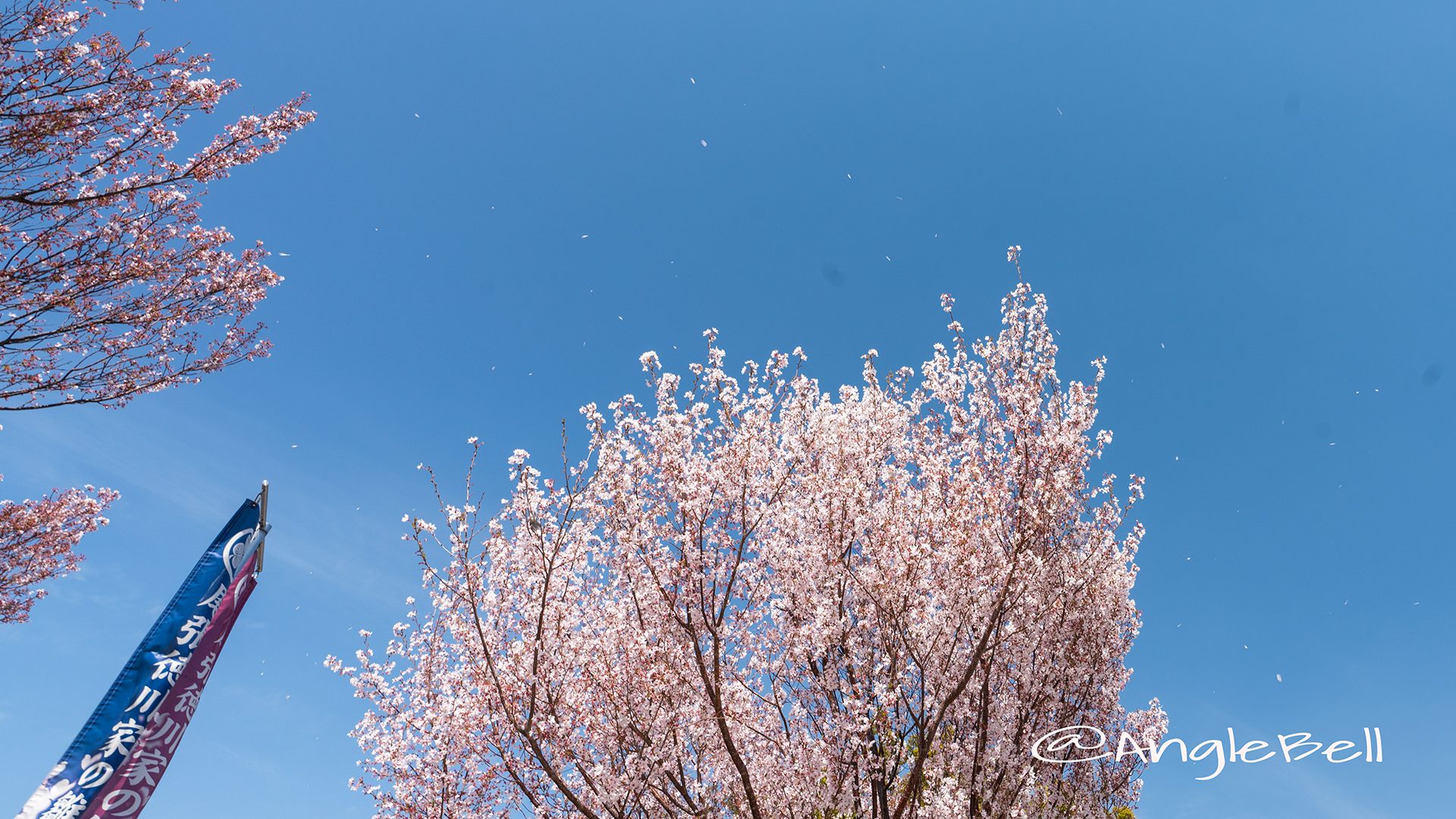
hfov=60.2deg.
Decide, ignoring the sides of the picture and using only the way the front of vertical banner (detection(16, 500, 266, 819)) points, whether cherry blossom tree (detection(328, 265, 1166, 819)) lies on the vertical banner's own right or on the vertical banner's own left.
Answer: on the vertical banner's own left

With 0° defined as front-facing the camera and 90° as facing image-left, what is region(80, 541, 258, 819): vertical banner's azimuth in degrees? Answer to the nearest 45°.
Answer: approximately 0°
